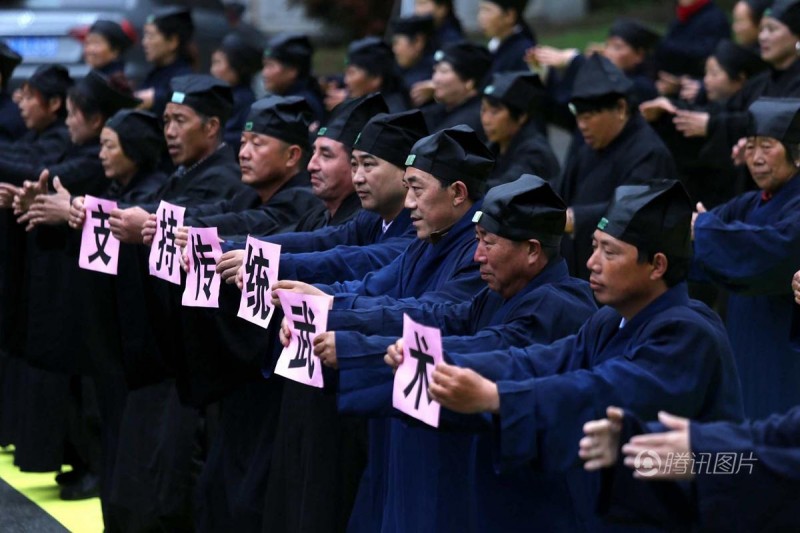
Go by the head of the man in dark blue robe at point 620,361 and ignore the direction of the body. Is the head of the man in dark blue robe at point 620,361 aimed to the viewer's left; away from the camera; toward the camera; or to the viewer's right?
to the viewer's left

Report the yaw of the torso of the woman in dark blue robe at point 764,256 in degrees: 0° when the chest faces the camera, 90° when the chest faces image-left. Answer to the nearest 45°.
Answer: approximately 45°

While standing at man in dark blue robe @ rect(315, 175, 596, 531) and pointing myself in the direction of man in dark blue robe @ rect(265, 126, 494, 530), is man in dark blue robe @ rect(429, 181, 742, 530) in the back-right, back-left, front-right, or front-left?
back-right

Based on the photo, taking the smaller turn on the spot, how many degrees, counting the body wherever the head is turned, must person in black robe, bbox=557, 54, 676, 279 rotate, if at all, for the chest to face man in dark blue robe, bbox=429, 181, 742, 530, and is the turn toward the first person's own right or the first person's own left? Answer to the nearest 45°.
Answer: approximately 45° to the first person's own left

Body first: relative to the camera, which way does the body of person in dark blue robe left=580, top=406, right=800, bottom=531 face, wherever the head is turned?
to the viewer's left

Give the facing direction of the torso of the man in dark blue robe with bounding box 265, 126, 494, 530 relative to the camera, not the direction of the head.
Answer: to the viewer's left

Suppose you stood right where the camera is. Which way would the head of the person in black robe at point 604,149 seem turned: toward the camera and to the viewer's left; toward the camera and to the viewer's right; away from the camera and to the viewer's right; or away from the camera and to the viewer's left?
toward the camera and to the viewer's left

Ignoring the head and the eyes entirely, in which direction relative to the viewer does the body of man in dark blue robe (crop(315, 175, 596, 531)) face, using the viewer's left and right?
facing to the left of the viewer
